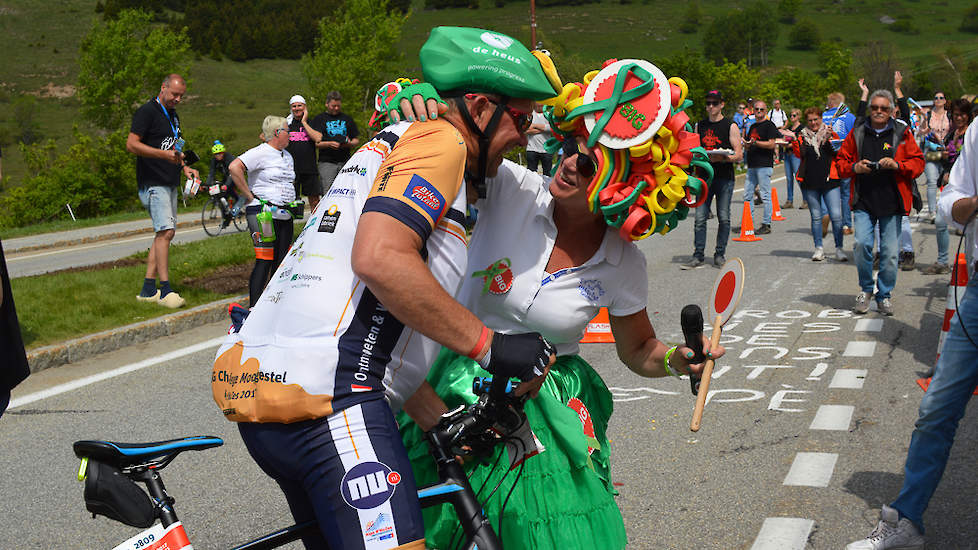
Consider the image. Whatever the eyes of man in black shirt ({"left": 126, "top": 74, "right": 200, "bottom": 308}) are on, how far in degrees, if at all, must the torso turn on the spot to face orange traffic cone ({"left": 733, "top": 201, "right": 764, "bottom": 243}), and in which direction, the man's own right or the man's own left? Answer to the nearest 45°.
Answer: approximately 45° to the man's own left

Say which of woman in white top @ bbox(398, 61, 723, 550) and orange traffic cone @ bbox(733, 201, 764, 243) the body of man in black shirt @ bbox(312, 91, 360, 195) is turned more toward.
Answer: the woman in white top

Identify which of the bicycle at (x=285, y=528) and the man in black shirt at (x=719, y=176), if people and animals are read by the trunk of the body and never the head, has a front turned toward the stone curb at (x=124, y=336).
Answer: the man in black shirt

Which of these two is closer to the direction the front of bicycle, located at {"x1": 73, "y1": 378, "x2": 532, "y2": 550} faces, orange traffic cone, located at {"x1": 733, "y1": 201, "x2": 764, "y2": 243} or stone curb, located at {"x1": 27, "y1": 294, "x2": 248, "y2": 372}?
the orange traffic cone

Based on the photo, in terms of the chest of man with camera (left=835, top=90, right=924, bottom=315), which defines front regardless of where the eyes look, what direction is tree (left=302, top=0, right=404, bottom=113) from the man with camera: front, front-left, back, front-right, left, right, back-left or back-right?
back-right

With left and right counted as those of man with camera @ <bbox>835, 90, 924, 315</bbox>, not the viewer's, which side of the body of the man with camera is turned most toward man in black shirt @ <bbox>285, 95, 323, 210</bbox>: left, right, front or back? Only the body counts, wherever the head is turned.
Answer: right

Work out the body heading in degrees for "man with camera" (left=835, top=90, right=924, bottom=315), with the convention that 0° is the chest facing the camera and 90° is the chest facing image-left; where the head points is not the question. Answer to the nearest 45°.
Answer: approximately 0°

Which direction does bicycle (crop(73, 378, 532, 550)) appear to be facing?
to the viewer's right

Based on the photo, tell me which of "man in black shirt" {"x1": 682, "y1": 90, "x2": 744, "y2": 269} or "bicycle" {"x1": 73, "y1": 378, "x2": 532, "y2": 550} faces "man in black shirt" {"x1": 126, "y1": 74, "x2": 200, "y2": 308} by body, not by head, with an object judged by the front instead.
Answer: "man in black shirt" {"x1": 682, "y1": 90, "x2": 744, "y2": 269}

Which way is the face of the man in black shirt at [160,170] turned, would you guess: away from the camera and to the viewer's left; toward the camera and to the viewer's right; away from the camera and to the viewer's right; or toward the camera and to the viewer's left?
toward the camera and to the viewer's right

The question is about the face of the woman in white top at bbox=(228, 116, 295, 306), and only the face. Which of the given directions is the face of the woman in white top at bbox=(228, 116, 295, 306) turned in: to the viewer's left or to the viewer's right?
to the viewer's right

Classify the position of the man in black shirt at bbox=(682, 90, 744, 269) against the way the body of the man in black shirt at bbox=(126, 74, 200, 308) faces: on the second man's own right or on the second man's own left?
on the second man's own left

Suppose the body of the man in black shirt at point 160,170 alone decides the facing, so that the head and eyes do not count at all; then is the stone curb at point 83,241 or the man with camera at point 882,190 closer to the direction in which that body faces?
the man with camera
